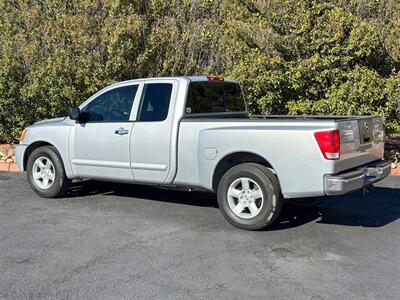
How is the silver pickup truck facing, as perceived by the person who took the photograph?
facing away from the viewer and to the left of the viewer

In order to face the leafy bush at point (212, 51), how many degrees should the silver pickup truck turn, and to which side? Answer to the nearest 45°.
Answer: approximately 45° to its right
